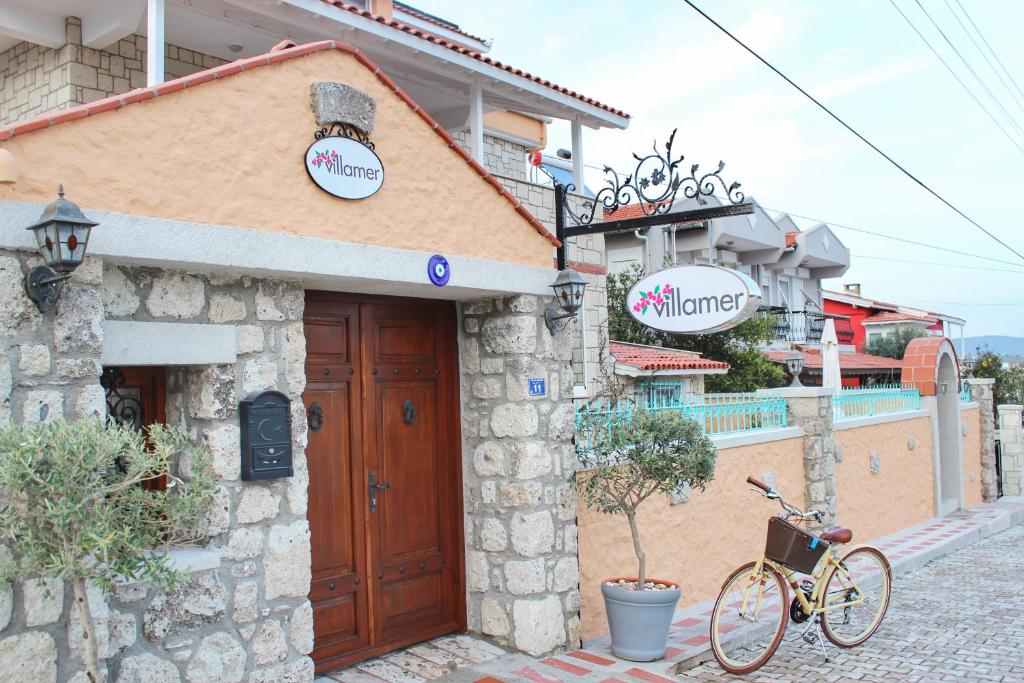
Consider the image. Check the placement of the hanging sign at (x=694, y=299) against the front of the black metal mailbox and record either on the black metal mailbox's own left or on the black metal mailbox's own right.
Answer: on the black metal mailbox's own left

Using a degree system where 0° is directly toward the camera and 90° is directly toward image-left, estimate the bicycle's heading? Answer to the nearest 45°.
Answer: approximately 45°

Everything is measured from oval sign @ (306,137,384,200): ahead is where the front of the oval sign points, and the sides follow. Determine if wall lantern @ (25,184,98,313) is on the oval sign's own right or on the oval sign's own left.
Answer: on the oval sign's own right

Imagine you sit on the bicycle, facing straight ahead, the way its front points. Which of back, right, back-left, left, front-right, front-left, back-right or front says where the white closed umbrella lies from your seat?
back-right

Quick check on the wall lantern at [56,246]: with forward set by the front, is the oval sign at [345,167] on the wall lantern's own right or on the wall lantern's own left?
on the wall lantern's own left

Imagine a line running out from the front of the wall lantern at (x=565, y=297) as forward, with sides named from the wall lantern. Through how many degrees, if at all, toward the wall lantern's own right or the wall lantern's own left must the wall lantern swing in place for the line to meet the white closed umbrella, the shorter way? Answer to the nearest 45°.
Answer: approximately 90° to the wall lantern's own left

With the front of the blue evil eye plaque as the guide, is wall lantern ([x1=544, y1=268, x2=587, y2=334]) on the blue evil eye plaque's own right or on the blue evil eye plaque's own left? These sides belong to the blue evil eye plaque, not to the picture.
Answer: on the blue evil eye plaque's own left

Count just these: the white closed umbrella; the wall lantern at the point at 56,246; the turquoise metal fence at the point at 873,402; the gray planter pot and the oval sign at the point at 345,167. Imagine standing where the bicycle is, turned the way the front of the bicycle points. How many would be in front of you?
3

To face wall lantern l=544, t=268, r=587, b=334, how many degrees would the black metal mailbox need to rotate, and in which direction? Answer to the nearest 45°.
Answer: approximately 90° to its left

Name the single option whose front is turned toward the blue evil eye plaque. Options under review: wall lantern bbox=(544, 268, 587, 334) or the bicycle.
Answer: the bicycle
